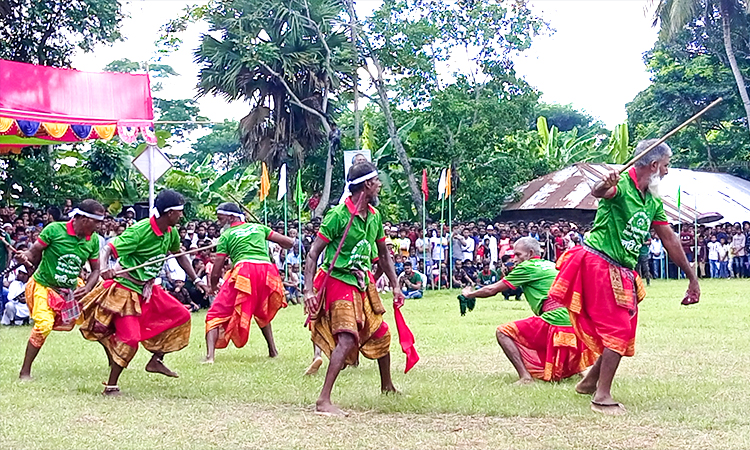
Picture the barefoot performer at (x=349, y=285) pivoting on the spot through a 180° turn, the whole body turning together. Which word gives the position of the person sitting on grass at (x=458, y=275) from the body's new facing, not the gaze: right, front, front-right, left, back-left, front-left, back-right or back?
front-right

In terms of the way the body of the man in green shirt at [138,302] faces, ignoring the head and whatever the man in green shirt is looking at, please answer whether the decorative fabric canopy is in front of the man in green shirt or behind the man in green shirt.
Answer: behind

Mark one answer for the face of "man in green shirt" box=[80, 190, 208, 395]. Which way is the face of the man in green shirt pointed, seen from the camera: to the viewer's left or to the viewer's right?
to the viewer's right

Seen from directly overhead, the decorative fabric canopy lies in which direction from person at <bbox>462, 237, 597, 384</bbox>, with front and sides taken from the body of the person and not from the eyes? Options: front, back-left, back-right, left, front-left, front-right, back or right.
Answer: front-right

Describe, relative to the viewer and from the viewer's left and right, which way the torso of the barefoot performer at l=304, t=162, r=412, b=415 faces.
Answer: facing the viewer and to the right of the viewer

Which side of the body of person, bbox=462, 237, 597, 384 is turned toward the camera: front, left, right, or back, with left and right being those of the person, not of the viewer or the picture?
left

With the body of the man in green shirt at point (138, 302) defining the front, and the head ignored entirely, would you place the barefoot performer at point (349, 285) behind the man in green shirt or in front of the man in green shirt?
in front

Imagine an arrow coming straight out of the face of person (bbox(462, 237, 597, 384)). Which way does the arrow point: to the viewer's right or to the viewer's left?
to the viewer's left
